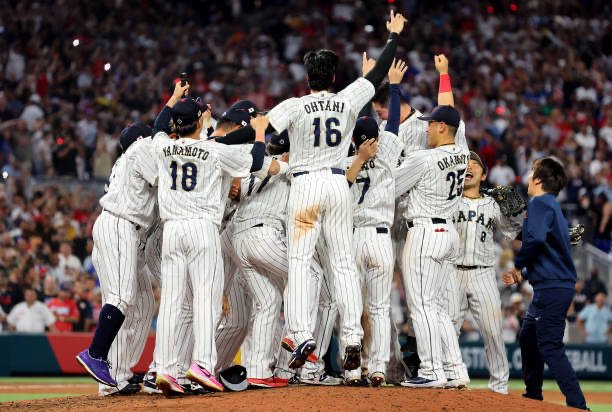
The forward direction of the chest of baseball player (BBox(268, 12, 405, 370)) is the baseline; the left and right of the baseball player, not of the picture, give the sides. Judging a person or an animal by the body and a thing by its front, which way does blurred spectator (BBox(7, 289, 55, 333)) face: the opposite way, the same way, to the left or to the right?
the opposite way

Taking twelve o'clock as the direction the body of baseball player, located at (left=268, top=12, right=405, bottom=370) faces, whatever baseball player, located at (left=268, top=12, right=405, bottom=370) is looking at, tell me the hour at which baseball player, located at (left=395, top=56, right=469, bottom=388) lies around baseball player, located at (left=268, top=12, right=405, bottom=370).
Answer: baseball player, located at (left=395, top=56, right=469, bottom=388) is roughly at 2 o'clock from baseball player, located at (left=268, top=12, right=405, bottom=370).

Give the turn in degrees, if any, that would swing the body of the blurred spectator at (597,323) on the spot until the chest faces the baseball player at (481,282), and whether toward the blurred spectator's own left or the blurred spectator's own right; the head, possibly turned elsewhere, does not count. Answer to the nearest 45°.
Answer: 0° — they already face them

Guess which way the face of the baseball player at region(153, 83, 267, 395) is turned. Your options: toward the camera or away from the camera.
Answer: away from the camera

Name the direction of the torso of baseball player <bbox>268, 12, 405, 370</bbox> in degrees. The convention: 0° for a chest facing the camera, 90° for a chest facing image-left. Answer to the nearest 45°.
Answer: approximately 180°

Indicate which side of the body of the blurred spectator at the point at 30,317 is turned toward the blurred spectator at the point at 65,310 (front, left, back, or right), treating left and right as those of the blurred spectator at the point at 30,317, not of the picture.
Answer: left

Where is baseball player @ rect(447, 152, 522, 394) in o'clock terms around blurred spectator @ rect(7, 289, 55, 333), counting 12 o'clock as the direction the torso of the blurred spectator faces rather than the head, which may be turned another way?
The baseball player is roughly at 11 o'clock from the blurred spectator.

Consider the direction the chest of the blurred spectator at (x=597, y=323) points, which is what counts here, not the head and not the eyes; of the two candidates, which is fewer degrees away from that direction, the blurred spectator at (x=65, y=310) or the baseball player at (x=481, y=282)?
the baseball player
